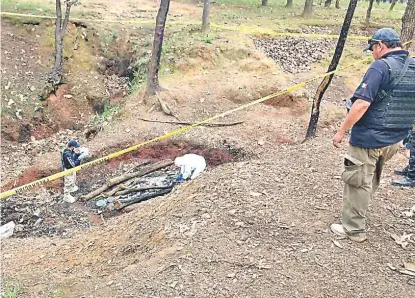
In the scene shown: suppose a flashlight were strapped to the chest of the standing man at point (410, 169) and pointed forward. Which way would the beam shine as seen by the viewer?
to the viewer's left

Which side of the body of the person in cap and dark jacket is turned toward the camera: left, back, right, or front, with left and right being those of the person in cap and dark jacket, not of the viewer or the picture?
right

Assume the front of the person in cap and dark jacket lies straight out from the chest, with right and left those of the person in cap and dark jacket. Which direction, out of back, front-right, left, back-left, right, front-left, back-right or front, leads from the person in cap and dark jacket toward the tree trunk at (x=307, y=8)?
front-left

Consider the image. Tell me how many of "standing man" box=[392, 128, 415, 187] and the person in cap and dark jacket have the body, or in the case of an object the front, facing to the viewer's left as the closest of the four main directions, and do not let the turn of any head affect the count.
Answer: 1

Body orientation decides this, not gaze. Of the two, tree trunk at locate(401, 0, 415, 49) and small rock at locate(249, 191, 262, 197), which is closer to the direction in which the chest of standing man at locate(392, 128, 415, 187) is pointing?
the small rock

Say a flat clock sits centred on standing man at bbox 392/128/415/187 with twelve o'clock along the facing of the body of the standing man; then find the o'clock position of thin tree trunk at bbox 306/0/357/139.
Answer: The thin tree trunk is roughly at 2 o'clock from the standing man.

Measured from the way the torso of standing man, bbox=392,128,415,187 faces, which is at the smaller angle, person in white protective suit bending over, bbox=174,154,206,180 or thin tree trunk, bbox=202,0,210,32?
the person in white protective suit bending over

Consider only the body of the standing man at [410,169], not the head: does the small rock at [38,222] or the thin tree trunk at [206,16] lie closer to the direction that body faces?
the small rock

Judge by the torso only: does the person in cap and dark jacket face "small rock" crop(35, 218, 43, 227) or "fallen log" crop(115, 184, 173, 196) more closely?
the fallen log

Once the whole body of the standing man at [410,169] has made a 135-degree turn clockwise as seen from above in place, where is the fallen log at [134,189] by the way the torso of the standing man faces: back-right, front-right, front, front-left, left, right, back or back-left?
back-left

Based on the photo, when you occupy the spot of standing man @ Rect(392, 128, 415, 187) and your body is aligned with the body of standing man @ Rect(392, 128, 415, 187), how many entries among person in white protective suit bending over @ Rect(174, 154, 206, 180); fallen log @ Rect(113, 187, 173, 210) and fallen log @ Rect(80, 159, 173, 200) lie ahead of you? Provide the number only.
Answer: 3

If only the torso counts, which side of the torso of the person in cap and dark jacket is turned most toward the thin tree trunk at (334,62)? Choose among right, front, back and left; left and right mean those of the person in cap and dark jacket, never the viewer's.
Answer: front

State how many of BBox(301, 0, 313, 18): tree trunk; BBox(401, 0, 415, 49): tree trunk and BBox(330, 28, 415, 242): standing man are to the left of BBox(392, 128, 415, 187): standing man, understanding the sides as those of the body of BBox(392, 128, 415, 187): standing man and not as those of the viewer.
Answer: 1

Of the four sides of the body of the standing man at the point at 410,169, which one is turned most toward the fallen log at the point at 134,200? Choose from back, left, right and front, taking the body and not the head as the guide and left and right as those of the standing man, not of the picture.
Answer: front
